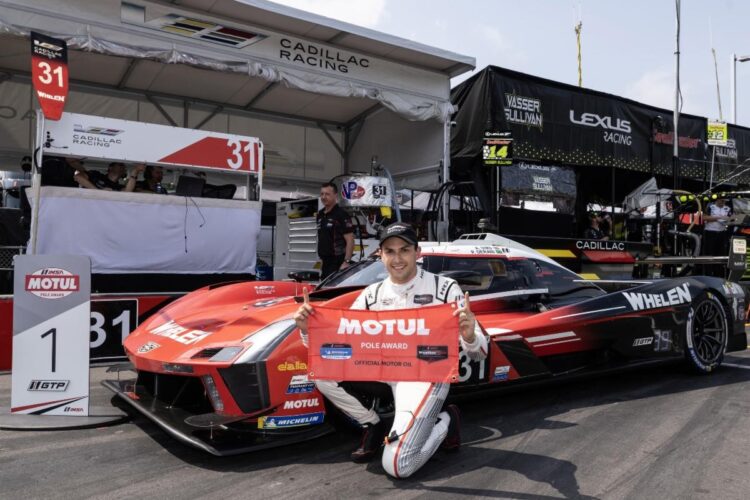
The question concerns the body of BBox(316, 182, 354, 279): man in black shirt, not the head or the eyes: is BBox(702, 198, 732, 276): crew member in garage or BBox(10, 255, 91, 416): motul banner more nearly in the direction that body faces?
the motul banner

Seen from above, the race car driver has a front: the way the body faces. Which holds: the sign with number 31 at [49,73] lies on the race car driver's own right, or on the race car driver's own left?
on the race car driver's own right

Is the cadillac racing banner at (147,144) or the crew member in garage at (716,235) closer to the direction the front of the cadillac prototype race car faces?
the cadillac racing banner

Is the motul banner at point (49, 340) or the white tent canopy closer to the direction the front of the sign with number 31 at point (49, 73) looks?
the motul banner

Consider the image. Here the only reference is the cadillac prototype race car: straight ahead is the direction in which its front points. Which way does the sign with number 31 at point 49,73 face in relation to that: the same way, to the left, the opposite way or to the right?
to the left

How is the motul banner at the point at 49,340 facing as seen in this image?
toward the camera

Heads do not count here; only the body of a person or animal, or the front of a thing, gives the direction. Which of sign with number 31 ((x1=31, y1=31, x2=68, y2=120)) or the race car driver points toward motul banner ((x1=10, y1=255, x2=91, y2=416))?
the sign with number 31

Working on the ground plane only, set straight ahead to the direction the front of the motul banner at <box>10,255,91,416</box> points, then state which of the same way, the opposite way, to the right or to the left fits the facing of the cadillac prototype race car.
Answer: to the right

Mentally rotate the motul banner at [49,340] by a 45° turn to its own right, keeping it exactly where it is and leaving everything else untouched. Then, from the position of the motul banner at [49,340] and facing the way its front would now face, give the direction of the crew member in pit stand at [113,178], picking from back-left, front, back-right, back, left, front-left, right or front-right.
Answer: back-right

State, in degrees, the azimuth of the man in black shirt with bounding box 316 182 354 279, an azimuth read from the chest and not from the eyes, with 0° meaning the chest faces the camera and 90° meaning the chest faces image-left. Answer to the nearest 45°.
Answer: approximately 45°

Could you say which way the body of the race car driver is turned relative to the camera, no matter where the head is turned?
toward the camera

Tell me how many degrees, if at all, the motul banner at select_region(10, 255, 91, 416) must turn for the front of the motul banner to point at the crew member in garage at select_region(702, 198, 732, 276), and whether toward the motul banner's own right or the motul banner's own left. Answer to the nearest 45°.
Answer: approximately 90° to the motul banner's own left

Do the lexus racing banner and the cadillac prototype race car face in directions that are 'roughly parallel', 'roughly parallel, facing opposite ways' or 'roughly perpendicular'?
roughly perpendicular
